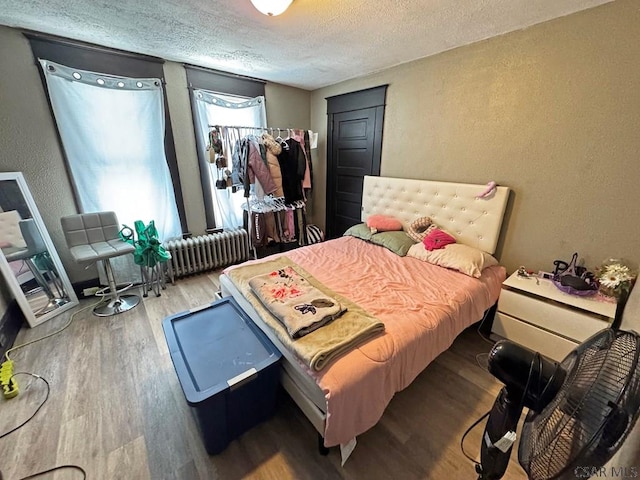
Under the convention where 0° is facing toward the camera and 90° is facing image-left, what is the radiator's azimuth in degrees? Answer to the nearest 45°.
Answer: approximately 315°

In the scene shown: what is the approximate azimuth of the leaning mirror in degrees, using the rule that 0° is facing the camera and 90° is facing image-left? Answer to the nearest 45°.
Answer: approximately 315°

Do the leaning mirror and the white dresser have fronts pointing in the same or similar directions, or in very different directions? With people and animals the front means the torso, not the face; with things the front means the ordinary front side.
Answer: very different directions

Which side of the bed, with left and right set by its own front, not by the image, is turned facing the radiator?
right

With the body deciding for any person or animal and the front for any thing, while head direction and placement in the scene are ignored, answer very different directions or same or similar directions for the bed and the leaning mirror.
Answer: very different directions

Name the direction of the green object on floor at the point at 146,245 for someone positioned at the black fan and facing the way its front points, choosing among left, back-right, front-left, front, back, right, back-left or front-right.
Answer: back-left

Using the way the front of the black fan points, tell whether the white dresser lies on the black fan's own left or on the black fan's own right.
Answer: on the black fan's own left

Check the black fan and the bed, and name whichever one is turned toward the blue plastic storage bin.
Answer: the bed

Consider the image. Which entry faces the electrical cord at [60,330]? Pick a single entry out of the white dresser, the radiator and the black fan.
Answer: the white dresser

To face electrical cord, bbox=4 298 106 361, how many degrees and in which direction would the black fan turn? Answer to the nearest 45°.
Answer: approximately 180°

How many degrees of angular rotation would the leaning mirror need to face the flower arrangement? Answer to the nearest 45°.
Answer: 0° — it already faces it

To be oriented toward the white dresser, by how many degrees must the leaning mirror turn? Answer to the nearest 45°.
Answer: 0° — it already faces it

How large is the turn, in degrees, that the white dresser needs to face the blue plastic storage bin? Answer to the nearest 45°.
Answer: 0° — it already faces it

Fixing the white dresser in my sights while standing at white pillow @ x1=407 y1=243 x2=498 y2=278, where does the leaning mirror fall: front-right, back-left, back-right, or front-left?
back-right
